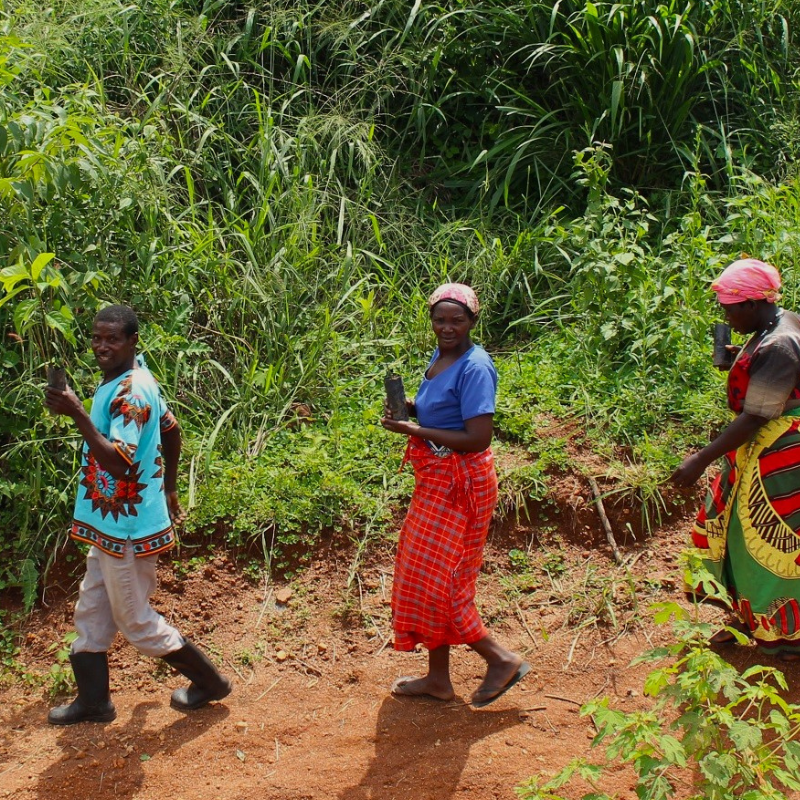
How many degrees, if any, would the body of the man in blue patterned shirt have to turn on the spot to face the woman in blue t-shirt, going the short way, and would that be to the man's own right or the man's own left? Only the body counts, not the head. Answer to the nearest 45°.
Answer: approximately 180°

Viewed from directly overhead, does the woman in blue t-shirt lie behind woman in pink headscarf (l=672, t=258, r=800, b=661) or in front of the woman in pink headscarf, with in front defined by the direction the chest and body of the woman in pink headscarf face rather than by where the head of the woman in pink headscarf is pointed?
in front

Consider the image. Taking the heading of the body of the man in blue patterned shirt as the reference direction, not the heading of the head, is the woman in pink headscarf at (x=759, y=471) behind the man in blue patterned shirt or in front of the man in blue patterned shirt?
behind

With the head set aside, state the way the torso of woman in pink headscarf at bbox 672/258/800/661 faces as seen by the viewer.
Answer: to the viewer's left

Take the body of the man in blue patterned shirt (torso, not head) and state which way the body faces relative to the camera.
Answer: to the viewer's left

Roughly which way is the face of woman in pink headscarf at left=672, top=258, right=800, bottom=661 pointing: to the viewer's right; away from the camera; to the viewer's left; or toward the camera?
to the viewer's left

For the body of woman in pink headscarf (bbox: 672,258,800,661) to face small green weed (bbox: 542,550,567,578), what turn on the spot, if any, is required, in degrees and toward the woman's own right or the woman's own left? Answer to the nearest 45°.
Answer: approximately 45° to the woman's own right

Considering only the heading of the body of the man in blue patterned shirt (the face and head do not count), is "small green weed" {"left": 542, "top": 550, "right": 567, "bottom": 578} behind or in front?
behind

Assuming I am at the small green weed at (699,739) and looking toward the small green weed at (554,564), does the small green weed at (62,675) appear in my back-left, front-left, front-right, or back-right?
front-left

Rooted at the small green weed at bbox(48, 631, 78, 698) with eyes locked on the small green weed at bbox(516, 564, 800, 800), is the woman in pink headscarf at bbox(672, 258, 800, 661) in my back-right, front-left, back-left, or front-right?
front-left

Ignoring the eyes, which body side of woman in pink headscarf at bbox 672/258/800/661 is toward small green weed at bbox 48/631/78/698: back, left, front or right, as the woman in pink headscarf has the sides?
front

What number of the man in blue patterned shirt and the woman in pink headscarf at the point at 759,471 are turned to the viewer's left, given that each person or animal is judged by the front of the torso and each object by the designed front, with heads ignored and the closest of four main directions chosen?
2
